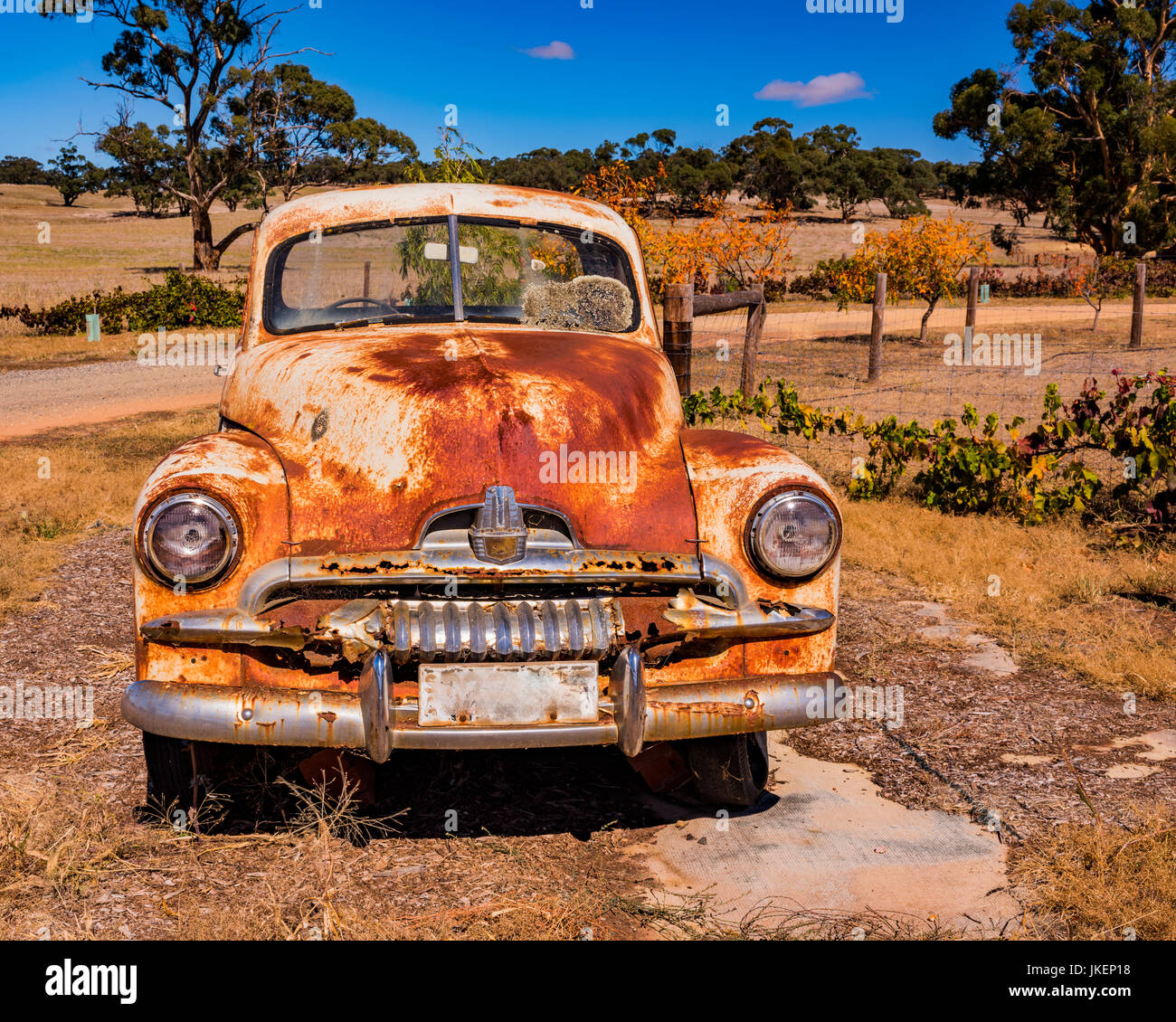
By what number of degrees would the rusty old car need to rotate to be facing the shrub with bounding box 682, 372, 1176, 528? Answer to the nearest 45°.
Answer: approximately 135° to its left

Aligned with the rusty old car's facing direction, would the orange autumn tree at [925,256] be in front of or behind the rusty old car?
behind

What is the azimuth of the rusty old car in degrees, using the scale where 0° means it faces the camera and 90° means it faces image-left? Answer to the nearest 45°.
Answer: approximately 0°

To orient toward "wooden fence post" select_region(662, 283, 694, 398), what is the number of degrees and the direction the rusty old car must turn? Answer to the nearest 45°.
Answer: approximately 180°
